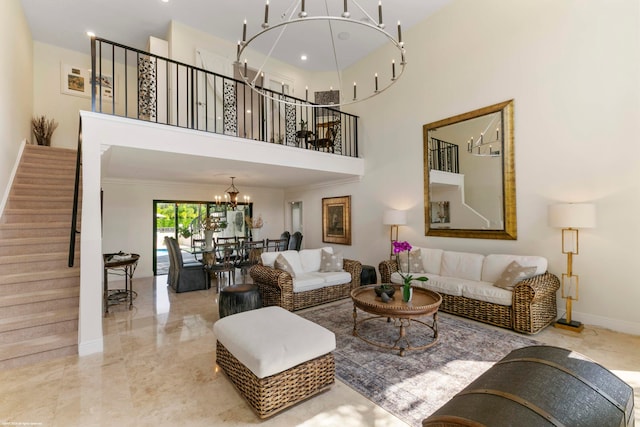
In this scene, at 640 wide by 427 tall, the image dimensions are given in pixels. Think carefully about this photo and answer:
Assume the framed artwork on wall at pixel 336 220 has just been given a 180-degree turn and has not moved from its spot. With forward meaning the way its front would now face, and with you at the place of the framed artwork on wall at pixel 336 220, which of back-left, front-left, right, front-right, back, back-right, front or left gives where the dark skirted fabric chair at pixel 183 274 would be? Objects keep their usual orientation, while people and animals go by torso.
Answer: back

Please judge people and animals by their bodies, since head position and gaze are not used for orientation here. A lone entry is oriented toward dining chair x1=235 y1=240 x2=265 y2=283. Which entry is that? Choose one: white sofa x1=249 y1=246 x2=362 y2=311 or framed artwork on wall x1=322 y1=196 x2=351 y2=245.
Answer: the framed artwork on wall

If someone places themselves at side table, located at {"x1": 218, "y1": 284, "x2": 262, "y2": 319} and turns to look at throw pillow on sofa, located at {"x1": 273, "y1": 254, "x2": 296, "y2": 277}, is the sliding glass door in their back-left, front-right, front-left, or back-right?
front-left

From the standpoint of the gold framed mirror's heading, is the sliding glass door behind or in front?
in front

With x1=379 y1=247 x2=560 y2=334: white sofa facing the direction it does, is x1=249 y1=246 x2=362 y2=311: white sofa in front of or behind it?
in front

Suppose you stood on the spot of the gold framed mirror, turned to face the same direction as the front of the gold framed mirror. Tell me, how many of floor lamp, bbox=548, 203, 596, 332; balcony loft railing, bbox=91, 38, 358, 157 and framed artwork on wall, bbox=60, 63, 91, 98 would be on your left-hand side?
1

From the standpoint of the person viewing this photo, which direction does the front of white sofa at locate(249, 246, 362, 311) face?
facing the viewer and to the right of the viewer

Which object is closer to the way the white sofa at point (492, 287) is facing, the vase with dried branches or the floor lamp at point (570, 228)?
the vase with dried branches

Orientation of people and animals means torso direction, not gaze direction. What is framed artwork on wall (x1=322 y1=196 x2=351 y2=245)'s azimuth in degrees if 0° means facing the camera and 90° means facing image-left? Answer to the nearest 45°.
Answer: approximately 45°

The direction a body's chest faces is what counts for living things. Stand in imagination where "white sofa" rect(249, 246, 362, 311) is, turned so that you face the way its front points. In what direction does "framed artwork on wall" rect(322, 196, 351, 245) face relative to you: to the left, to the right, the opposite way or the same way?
to the right

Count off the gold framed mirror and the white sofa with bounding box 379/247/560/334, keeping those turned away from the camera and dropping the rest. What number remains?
0

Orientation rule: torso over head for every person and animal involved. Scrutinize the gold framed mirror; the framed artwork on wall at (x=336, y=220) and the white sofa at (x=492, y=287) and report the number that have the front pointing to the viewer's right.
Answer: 0

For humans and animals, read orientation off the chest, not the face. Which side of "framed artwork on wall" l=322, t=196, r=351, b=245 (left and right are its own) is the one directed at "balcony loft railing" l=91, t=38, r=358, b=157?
front

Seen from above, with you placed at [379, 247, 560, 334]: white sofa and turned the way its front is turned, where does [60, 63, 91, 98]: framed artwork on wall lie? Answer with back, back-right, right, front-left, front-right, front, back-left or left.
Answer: front-right

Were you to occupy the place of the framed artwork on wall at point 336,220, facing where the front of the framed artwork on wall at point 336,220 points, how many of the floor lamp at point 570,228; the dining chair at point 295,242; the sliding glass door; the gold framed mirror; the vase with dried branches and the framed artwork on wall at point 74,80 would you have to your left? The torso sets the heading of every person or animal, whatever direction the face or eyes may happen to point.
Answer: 2

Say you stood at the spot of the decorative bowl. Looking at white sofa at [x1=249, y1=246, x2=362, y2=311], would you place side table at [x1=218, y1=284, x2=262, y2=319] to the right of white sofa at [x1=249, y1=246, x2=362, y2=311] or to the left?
left

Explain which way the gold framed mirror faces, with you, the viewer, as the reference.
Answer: facing the viewer and to the left of the viewer

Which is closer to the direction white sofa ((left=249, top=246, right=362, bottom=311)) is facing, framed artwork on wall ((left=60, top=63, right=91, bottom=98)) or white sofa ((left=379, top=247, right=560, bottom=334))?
the white sofa
